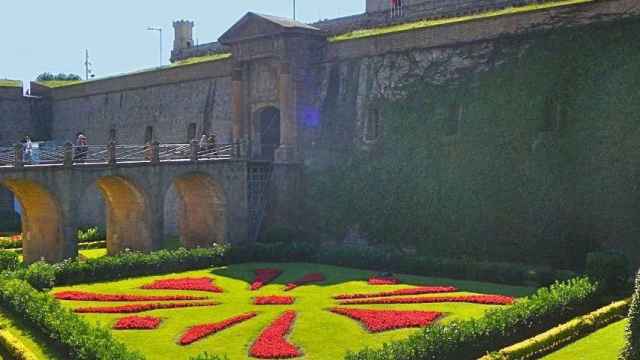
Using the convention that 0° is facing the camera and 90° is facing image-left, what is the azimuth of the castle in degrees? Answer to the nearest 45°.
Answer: approximately 45°

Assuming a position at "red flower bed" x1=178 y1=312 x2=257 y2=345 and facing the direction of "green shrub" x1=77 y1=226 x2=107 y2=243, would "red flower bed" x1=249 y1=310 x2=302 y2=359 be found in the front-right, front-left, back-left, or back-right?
back-right

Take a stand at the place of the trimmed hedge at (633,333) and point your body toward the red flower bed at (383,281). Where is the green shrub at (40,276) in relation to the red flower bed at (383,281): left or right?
left

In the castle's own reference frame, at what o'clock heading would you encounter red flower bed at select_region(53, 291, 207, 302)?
The red flower bed is roughly at 12 o'clock from the castle.

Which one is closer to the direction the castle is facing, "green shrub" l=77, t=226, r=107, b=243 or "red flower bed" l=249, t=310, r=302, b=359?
the red flower bed

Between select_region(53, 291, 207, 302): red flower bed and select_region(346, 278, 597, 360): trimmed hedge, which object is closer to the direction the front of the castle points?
the red flower bed

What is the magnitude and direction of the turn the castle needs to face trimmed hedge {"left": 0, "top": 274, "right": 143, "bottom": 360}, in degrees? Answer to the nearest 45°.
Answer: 0° — it already faces it

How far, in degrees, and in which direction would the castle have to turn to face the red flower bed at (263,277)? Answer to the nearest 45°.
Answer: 0° — it already faces it

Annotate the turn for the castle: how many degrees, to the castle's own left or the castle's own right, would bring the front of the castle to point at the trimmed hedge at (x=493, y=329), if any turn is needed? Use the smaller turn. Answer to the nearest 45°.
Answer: approximately 45° to the castle's own left

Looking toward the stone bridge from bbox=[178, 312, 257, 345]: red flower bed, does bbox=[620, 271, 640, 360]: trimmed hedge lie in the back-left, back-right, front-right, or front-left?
back-right
